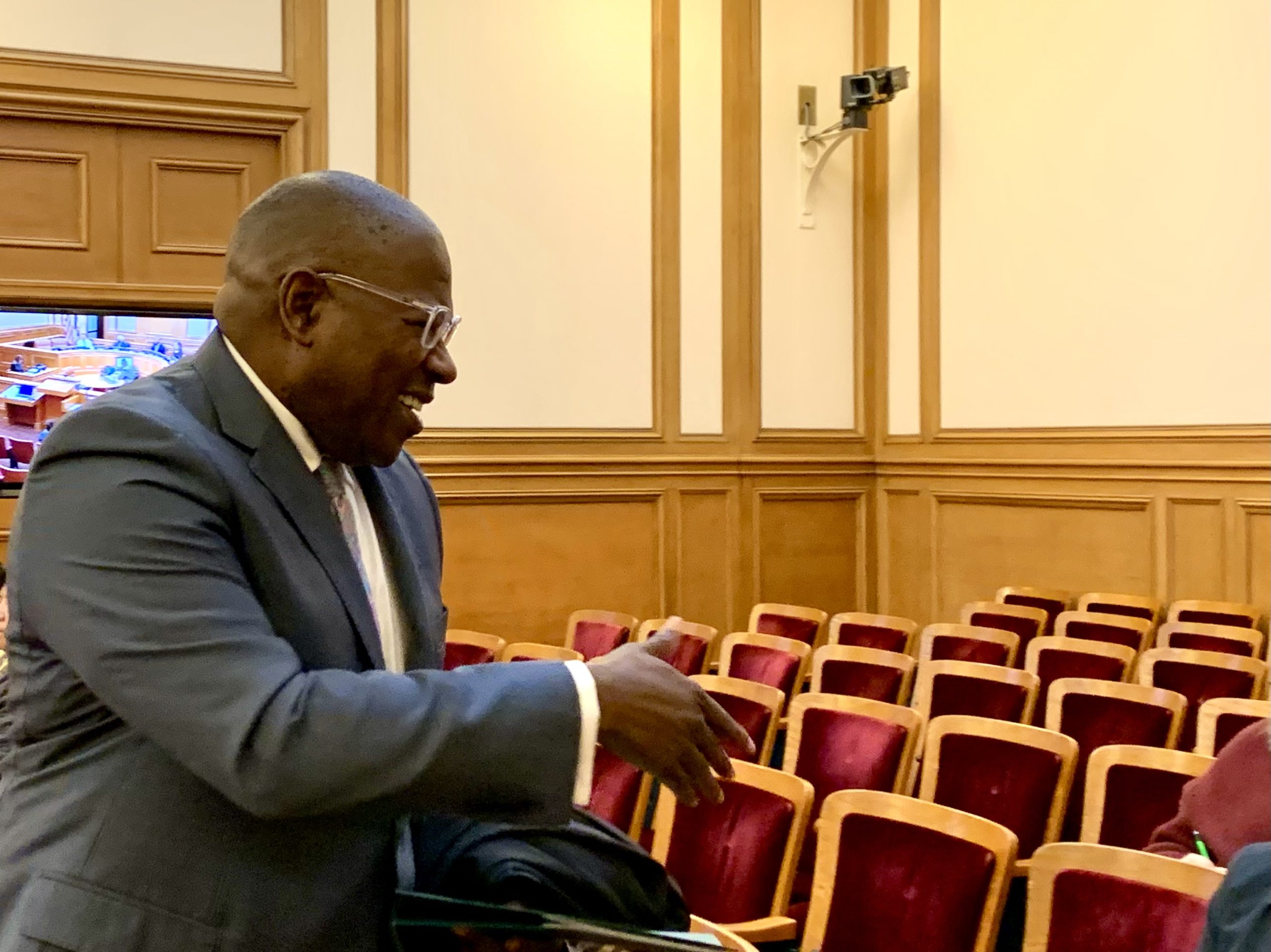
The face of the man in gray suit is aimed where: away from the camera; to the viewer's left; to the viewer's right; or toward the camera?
to the viewer's right

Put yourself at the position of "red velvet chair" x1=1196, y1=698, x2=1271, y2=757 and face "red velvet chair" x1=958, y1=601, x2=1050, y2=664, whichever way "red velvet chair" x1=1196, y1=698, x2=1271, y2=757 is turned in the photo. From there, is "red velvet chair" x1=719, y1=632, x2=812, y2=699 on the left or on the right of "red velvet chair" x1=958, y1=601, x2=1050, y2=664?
left

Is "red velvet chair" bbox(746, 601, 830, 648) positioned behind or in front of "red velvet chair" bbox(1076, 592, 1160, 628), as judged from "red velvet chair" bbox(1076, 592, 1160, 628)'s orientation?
in front

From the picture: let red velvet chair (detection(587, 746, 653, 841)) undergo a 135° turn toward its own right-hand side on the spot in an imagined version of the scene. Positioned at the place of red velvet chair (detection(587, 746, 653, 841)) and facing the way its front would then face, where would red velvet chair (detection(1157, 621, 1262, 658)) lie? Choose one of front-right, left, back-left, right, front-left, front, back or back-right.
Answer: front-right

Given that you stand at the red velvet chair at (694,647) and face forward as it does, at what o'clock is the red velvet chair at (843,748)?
the red velvet chair at (843,748) is roughly at 10 o'clock from the red velvet chair at (694,647).
